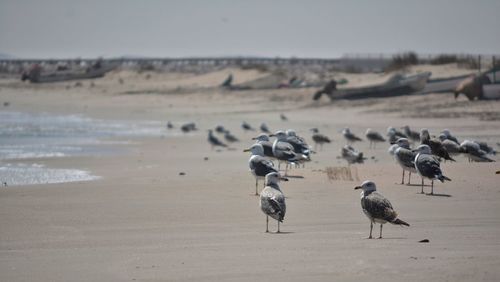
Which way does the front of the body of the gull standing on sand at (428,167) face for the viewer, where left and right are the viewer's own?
facing away from the viewer and to the left of the viewer

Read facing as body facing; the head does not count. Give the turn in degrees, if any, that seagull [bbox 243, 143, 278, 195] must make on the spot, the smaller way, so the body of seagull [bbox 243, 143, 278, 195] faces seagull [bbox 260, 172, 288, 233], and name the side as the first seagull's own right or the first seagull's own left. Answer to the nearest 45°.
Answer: approximately 90° to the first seagull's own left

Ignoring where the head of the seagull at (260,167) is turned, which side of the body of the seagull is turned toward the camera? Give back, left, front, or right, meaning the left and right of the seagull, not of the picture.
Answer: left

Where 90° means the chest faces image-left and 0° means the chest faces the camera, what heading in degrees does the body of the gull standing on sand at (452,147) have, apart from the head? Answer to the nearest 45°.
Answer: approximately 90°

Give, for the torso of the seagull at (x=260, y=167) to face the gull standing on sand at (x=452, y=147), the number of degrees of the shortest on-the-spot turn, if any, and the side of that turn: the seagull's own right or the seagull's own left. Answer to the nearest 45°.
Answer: approximately 135° to the seagull's own right

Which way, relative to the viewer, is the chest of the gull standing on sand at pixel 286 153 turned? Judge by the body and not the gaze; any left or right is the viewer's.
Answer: facing to the left of the viewer

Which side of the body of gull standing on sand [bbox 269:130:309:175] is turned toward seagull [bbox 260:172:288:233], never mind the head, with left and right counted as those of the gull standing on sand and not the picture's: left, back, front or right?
left
